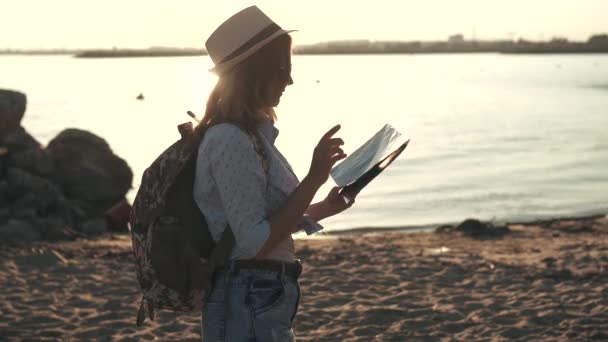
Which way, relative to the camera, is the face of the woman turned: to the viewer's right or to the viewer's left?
to the viewer's right

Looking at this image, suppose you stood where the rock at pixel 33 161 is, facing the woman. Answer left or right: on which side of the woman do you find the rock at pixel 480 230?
left

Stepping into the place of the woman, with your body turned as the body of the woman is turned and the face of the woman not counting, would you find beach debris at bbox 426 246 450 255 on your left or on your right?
on your left

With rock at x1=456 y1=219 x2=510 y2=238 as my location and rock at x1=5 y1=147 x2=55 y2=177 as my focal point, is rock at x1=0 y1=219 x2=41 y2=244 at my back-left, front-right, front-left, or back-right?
front-left

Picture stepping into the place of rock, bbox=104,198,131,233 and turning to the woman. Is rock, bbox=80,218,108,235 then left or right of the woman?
right

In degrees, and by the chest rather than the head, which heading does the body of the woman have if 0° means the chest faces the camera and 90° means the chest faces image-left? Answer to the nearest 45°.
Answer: approximately 270°

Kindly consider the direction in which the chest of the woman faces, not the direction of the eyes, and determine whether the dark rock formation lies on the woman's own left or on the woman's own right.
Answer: on the woman's own left

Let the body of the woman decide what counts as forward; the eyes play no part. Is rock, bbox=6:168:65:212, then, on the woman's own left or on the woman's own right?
on the woman's own left

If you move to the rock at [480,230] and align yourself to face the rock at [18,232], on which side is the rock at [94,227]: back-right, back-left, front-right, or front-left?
front-right
